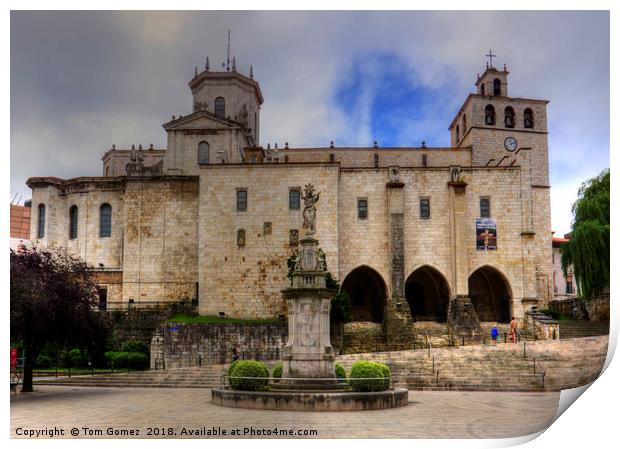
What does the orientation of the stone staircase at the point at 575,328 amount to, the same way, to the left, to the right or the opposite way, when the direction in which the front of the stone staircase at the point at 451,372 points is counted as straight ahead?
the same way

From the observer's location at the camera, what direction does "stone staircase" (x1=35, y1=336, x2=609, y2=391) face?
facing the viewer

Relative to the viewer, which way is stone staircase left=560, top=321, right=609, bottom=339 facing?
toward the camera

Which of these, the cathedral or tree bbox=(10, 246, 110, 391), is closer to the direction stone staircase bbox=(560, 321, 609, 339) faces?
the tree

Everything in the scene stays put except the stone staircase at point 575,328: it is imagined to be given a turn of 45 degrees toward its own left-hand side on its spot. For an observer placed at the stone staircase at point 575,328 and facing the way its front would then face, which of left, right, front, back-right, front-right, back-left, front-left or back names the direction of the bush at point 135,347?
back-right

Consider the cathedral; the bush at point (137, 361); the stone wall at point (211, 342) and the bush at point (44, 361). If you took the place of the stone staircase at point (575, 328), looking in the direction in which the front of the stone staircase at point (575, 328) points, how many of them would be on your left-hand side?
0

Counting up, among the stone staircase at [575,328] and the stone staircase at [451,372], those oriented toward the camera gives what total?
2

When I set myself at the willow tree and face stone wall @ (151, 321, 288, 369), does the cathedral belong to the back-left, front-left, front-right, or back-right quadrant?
front-right

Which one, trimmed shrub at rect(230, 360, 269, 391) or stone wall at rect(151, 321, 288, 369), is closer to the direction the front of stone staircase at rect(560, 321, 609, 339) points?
the trimmed shrub

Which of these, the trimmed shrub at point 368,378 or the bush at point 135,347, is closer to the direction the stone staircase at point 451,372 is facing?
the trimmed shrub

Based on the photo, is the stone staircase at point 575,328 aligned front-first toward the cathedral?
no

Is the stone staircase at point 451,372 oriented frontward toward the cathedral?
no

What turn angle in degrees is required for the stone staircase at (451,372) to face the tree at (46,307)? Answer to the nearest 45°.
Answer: approximately 45° to its right

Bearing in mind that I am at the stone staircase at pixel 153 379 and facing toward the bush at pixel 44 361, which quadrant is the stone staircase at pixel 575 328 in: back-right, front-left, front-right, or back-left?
back-right

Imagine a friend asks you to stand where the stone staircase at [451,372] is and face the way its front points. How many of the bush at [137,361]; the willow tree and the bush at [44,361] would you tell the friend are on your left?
1

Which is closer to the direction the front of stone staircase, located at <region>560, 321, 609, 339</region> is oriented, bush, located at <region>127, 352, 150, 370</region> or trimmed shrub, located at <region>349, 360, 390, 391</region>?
the trimmed shrub
